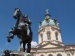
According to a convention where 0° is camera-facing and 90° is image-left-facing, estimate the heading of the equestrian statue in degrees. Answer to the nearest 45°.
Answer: approximately 45°
